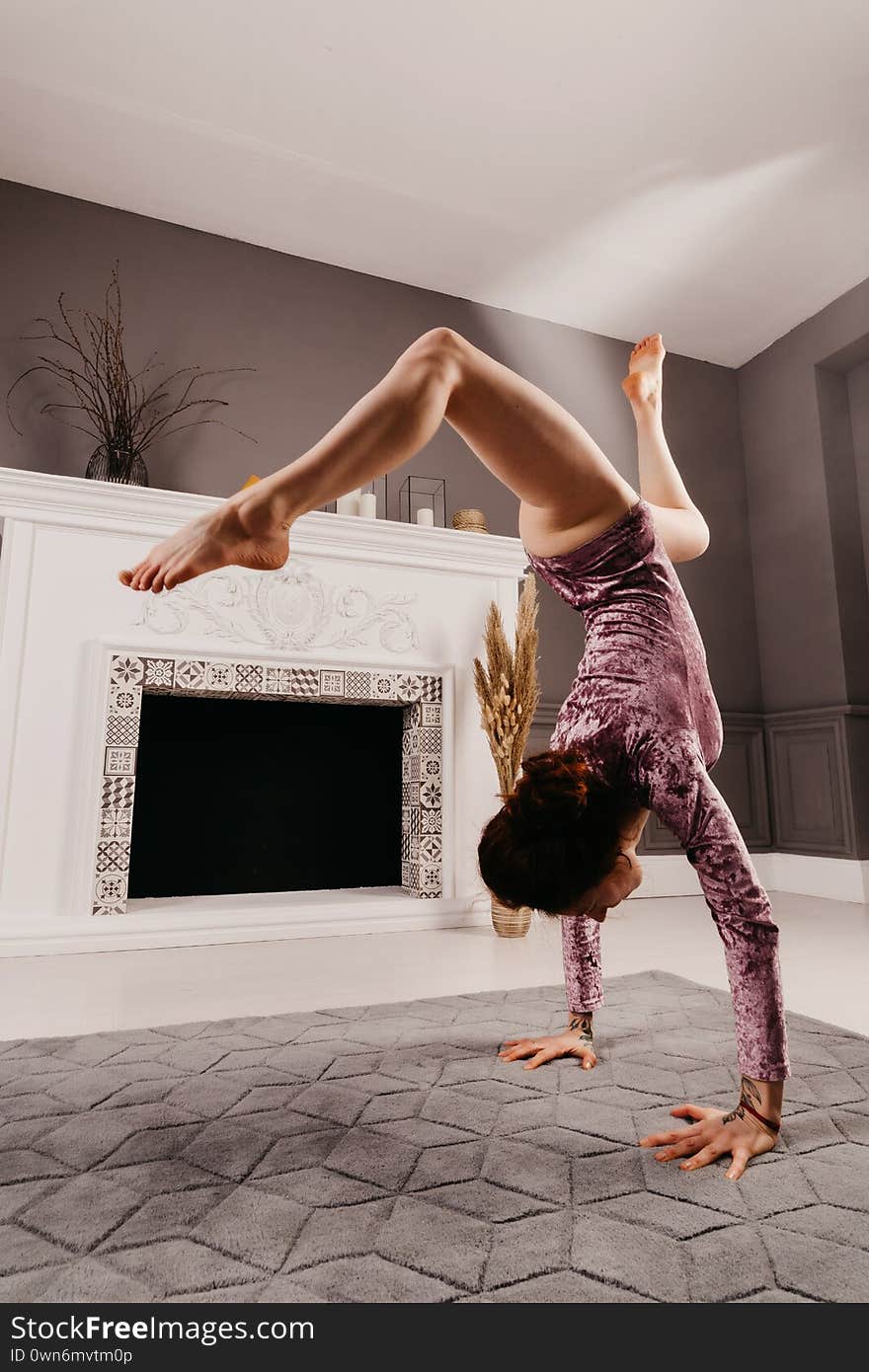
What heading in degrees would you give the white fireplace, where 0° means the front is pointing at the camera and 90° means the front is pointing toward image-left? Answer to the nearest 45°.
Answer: approximately 315°
